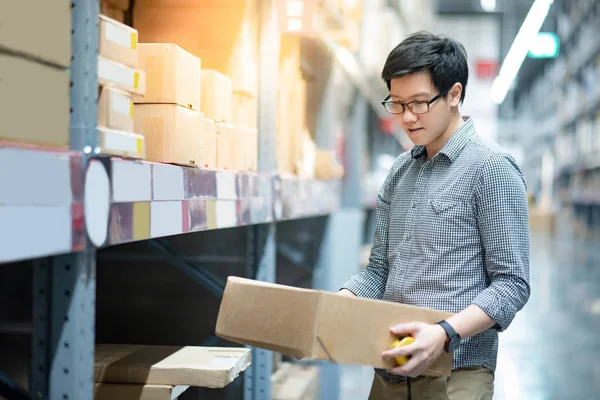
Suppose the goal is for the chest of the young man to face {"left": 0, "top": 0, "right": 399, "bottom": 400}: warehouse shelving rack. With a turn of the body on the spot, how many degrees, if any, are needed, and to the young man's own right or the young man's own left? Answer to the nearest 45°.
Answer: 0° — they already face it

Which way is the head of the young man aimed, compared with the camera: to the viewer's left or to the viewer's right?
to the viewer's left

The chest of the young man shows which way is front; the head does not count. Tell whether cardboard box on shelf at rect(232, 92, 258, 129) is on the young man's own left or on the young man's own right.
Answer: on the young man's own right

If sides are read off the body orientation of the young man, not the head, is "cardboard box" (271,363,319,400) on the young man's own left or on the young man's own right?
on the young man's own right

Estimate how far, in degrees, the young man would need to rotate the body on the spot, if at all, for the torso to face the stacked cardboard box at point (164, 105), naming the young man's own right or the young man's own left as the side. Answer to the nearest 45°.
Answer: approximately 45° to the young man's own right

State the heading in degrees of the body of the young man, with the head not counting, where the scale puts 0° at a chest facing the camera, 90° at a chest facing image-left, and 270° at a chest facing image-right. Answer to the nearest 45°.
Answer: approximately 45°

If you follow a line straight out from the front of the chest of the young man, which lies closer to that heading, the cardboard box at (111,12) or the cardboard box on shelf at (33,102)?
the cardboard box on shelf

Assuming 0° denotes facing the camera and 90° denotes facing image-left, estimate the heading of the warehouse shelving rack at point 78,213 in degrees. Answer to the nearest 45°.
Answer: approximately 315°
